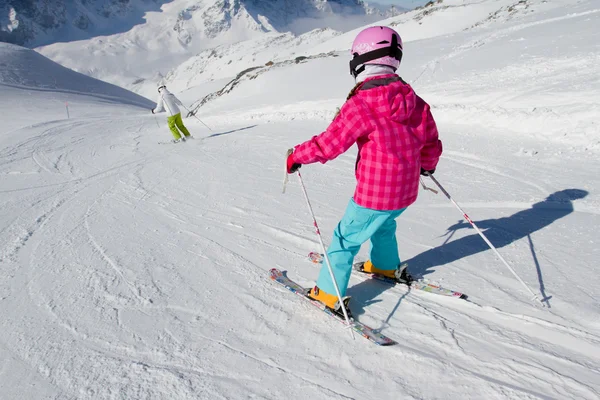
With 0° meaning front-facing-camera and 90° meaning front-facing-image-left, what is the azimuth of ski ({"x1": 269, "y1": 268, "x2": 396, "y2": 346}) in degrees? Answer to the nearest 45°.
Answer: approximately 135°

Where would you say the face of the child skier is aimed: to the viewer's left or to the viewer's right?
to the viewer's left

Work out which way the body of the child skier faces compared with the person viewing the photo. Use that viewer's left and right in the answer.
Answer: facing away from the viewer and to the left of the viewer

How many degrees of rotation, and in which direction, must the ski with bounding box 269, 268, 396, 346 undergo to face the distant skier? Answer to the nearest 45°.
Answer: approximately 45° to its right

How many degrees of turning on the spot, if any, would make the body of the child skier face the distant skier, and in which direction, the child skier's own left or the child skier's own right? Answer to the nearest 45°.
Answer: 0° — they already face them
